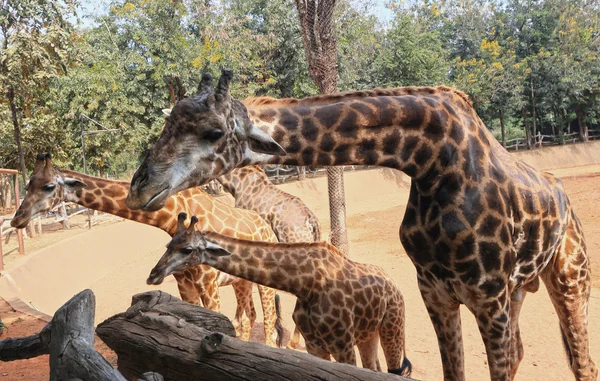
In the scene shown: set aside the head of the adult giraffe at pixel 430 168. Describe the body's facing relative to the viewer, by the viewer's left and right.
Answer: facing the viewer and to the left of the viewer

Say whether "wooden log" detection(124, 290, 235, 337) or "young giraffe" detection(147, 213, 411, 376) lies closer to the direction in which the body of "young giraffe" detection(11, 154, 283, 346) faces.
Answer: the wooden log

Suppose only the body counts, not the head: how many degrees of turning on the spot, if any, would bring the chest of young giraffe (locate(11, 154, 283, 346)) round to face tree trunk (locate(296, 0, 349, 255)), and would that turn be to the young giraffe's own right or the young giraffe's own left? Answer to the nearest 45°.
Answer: approximately 135° to the young giraffe's own right

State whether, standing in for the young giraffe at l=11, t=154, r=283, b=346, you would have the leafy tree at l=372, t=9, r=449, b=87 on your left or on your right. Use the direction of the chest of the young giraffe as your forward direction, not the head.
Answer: on your right

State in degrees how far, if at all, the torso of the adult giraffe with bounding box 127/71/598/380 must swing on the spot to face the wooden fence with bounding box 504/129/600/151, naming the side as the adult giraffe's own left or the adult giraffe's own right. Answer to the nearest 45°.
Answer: approximately 135° to the adult giraffe's own right

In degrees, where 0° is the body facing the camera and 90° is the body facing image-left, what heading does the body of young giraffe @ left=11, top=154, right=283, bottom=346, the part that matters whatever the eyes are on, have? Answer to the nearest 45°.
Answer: approximately 90°

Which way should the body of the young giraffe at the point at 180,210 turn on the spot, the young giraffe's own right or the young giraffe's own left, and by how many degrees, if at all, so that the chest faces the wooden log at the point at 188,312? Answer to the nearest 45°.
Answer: approximately 90° to the young giraffe's own left

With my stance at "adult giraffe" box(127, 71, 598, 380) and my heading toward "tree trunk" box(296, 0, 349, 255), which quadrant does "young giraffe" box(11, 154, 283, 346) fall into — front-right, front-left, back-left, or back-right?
front-left

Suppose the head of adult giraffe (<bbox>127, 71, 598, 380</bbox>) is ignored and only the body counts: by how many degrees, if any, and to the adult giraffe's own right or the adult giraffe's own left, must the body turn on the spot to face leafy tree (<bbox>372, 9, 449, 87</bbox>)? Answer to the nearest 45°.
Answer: approximately 135° to the adult giraffe's own right

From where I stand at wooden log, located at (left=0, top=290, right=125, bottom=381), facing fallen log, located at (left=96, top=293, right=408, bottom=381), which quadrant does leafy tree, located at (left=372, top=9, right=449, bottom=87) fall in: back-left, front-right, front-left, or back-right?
front-left

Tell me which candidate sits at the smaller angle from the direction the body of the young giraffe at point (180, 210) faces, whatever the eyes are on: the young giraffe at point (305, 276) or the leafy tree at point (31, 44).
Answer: the leafy tree

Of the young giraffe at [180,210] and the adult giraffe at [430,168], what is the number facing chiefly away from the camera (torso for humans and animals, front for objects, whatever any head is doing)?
0
